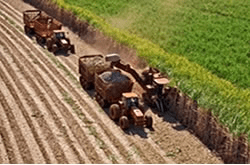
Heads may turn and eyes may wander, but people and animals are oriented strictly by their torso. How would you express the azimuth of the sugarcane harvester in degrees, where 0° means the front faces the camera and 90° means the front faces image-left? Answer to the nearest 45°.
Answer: approximately 315°
